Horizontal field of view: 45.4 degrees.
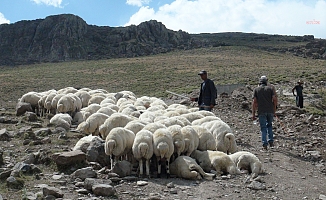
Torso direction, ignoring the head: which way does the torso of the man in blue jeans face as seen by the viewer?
away from the camera
